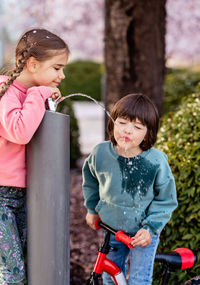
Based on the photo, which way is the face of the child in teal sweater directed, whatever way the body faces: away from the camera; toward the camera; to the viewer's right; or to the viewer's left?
toward the camera

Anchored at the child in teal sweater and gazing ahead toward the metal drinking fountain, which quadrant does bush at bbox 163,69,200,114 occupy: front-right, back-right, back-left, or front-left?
back-right

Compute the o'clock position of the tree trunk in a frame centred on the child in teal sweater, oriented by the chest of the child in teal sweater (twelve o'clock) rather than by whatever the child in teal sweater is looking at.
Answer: The tree trunk is roughly at 6 o'clock from the child in teal sweater.

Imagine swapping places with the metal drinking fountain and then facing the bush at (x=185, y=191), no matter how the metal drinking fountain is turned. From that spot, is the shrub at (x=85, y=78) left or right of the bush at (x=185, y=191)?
left

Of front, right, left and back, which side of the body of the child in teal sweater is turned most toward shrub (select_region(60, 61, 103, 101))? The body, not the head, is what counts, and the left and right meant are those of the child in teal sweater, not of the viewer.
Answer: back

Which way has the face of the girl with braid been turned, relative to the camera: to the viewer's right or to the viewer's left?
to the viewer's right

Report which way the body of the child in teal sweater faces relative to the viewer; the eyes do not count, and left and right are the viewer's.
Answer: facing the viewer

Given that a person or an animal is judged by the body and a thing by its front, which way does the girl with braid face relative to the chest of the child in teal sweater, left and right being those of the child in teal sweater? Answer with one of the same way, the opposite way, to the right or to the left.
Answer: to the left

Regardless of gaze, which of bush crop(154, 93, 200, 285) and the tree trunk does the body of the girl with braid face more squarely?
the bush

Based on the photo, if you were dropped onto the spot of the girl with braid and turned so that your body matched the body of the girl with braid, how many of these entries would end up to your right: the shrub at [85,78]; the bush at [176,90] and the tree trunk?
0

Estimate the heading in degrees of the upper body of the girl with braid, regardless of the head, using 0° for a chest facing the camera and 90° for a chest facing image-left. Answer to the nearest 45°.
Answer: approximately 270°
